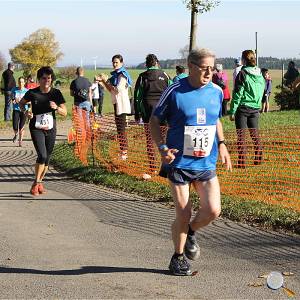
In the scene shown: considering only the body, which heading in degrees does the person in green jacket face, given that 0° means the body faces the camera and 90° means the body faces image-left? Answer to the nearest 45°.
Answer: approximately 135°

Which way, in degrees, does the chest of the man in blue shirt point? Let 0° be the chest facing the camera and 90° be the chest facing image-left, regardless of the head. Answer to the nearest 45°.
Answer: approximately 315°

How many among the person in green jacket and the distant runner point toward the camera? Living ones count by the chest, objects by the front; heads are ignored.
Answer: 1

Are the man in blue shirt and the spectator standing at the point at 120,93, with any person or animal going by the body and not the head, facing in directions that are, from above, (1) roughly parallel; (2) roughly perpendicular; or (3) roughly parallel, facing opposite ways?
roughly perpendicular

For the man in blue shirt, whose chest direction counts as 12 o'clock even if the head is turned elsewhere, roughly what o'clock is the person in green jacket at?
The person in green jacket is roughly at 8 o'clock from the man in blue shirt.

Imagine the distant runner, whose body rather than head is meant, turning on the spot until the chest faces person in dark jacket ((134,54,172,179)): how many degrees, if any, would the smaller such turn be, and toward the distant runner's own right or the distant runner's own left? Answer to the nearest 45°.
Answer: approximately 135° to the distant runner's own left

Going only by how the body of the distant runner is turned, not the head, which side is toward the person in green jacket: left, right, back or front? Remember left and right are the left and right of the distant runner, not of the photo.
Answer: left

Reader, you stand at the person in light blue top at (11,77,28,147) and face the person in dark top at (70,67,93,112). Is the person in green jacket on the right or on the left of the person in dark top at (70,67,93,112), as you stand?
right
